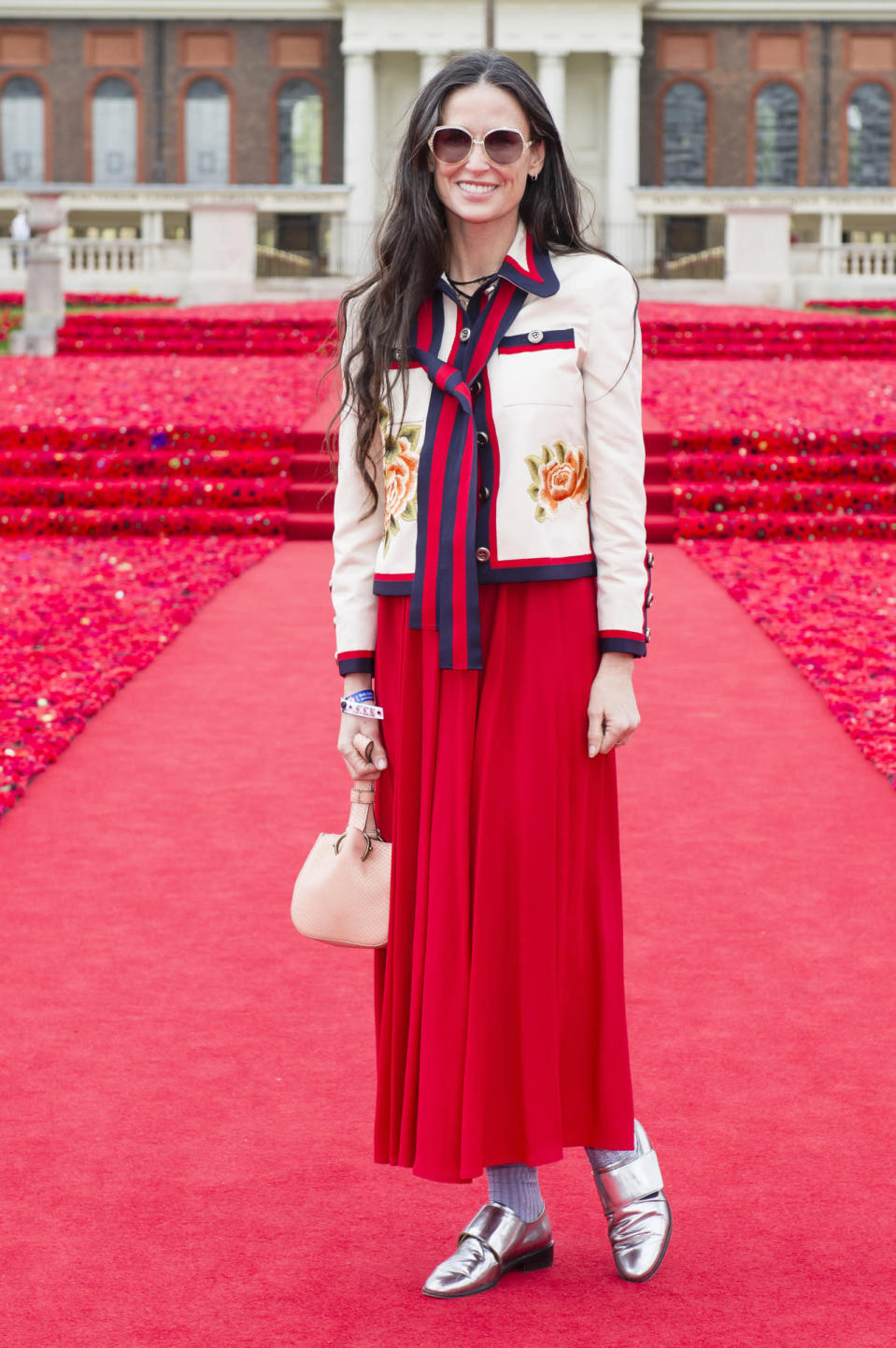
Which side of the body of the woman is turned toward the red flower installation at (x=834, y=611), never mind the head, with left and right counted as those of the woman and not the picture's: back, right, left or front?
back

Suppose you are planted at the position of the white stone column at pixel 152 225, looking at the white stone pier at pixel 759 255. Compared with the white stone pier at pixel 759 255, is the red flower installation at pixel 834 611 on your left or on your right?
right

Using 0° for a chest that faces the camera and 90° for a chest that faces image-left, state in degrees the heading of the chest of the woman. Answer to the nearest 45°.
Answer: approximately 0°

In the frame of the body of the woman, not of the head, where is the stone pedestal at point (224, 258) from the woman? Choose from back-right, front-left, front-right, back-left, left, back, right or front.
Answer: back

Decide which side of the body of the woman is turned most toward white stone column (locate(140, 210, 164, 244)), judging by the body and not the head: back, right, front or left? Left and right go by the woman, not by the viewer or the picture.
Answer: back

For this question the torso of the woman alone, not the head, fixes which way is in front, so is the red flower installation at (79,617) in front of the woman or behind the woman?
behind

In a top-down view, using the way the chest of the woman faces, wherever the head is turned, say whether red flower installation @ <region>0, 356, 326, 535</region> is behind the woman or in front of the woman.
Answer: behind

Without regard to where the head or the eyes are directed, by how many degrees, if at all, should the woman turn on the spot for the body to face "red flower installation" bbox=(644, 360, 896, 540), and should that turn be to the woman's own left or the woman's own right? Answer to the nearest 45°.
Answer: approximately 180°

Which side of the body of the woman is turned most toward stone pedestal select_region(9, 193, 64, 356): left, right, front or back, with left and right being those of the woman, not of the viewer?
back

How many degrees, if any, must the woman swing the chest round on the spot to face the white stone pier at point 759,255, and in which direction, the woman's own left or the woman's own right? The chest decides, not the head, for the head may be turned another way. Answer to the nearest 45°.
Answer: approximately 180°
